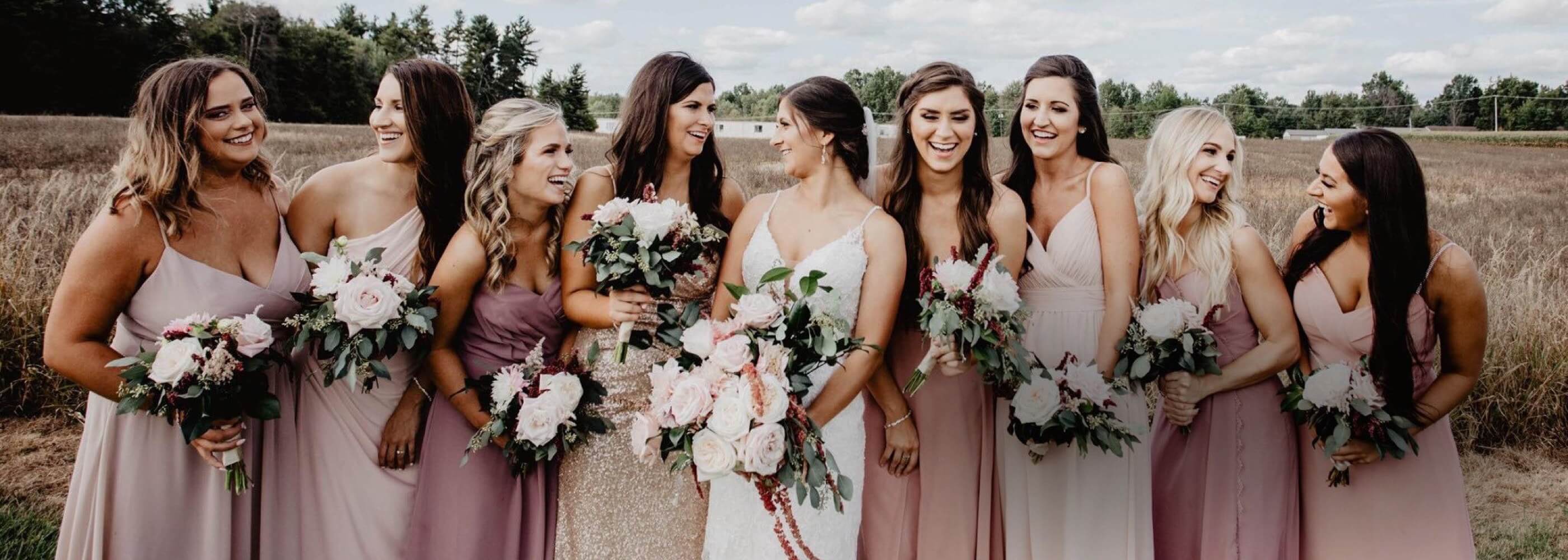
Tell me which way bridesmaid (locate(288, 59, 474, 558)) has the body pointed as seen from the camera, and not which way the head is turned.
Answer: toward the camera

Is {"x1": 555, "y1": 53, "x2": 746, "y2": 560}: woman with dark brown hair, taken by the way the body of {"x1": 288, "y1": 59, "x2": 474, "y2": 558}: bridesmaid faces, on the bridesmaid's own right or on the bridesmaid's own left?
on the bridesmaid's own left

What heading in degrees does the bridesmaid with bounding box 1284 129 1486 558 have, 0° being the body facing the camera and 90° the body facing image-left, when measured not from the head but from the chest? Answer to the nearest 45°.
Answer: approximately 45°

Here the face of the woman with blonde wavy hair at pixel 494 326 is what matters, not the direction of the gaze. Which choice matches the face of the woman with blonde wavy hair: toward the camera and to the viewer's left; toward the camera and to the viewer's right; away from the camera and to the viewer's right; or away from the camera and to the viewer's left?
toward the camera and to the viewer's right

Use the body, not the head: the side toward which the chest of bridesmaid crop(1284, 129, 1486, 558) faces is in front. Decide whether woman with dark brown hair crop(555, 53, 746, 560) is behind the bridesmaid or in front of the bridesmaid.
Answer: in front

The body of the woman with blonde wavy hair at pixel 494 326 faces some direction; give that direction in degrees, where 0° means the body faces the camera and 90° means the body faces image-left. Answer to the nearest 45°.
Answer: approximately 315°

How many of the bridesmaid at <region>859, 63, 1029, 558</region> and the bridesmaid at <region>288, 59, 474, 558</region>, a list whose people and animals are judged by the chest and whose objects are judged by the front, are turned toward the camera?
2

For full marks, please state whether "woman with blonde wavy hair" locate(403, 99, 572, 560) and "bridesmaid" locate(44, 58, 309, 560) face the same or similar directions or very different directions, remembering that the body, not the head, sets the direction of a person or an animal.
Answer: same or similar directions

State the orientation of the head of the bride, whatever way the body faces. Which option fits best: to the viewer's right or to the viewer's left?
to the viewer's left

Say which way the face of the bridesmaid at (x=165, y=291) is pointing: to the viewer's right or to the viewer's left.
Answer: to the viewer's right

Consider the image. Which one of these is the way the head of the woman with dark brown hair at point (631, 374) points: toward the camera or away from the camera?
toward the camera

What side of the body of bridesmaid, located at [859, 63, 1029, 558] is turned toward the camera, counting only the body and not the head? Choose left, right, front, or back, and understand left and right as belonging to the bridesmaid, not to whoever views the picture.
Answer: front

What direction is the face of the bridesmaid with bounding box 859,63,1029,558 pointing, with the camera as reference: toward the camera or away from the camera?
toward the camera

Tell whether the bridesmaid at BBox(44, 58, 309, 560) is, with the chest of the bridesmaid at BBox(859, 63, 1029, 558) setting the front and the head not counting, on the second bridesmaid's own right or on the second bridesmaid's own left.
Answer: on the second bridesmaid's own right

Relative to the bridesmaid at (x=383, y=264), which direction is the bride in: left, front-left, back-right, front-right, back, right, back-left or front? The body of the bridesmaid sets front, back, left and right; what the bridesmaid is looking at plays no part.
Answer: front-left
